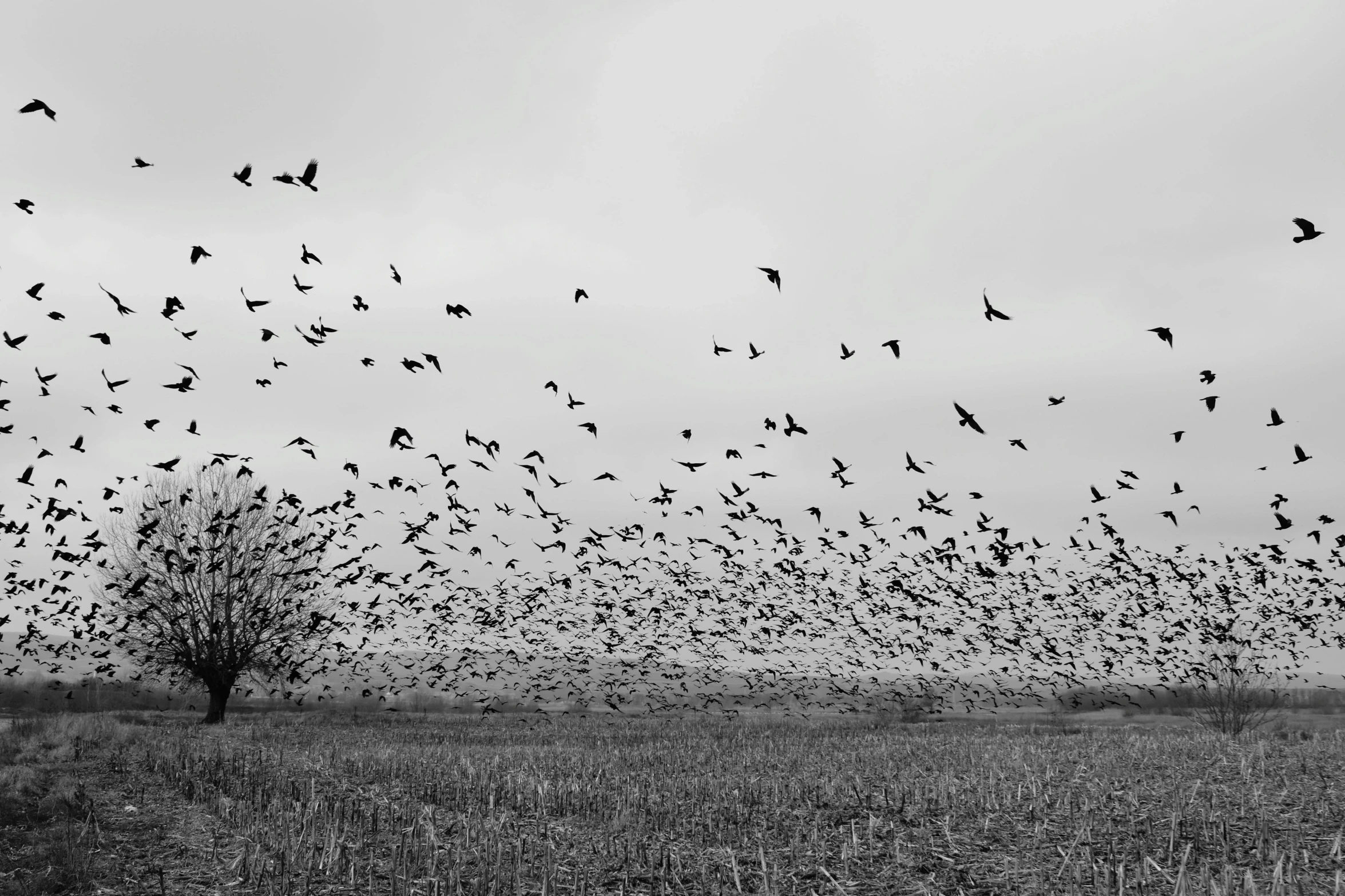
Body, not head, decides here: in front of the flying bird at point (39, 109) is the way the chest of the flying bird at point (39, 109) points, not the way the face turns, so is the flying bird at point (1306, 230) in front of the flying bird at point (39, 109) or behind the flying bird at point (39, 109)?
behind

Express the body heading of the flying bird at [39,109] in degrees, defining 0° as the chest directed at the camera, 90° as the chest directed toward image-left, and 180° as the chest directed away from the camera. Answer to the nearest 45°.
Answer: approximately 90°
